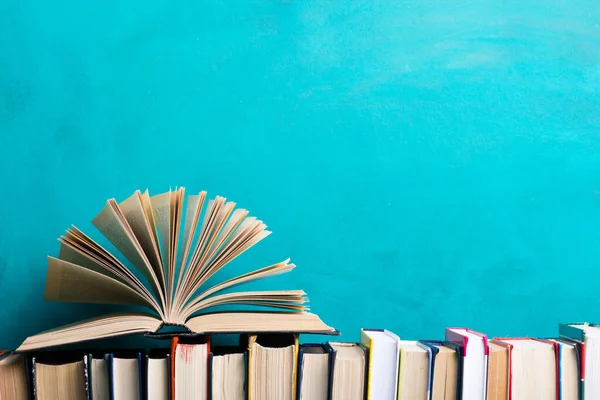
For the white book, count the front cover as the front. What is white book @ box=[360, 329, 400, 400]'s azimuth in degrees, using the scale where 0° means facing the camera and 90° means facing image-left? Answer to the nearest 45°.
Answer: approximately 90°
